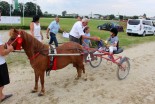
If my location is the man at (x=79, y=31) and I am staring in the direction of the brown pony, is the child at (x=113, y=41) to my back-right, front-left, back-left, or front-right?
back-left

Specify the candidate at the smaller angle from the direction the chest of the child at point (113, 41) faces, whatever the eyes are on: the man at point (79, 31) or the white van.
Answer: the man

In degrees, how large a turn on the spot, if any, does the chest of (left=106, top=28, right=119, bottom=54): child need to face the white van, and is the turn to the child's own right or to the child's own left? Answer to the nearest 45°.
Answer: approximately 135° to the child's own right

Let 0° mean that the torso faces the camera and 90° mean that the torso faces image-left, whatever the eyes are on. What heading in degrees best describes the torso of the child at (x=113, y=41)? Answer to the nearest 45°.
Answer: approximately 45°
